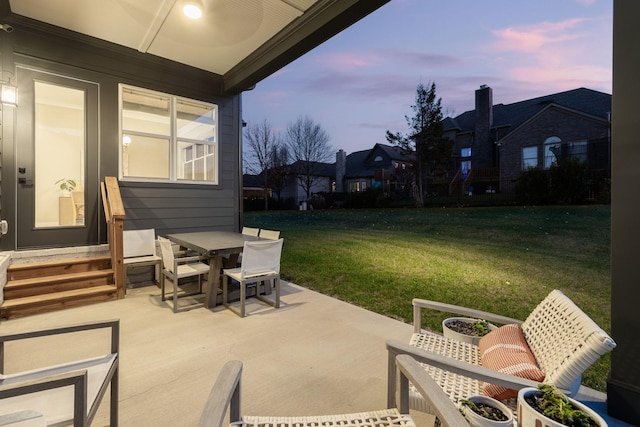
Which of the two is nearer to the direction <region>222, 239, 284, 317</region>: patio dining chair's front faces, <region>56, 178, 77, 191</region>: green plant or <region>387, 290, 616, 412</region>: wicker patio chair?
the green plant

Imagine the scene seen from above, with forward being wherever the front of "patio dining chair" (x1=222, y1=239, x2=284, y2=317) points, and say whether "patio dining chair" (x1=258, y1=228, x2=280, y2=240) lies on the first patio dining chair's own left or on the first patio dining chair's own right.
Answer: on the first patio dining chair's own right

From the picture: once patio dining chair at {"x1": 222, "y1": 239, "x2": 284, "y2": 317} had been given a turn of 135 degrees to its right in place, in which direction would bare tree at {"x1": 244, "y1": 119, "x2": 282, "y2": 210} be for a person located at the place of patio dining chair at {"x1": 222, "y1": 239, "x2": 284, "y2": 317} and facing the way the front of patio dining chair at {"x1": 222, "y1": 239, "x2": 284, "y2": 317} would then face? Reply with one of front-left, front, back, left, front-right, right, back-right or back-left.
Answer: left

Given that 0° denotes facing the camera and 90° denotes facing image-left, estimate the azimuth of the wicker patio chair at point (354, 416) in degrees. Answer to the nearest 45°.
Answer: approximately 180°

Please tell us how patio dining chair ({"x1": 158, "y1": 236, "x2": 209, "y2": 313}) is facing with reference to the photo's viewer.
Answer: facing away from the viewer and to the right of the viewer

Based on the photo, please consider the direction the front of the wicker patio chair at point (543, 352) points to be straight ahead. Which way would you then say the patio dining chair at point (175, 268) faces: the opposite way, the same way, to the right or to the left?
to the right

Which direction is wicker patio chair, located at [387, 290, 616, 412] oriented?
to the viewer's left

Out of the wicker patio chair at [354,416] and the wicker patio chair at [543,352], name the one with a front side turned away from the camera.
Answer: the wicker patio chair at [354,416]

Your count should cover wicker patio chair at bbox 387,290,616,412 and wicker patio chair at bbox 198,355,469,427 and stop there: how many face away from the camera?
1

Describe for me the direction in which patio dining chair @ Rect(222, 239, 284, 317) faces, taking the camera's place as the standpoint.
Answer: facing away from the viewer and to the left of the viewer
